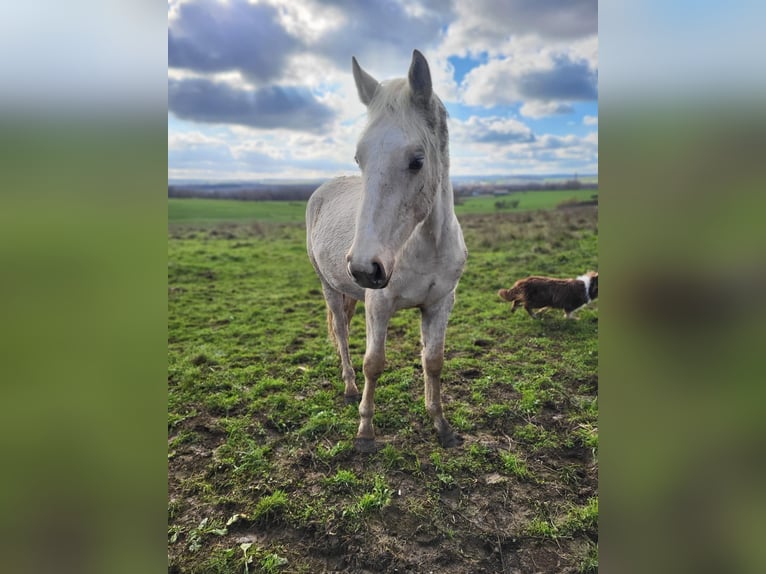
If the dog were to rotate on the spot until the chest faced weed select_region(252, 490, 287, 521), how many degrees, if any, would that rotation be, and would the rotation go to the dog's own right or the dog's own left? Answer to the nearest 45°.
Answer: approximately 90° to the dog's own right

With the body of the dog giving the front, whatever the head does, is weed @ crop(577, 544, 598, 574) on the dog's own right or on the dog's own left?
on the dog's own right

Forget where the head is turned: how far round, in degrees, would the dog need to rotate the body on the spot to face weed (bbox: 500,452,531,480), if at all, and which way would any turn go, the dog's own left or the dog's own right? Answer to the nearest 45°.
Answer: approximately 90° to the dog's own right

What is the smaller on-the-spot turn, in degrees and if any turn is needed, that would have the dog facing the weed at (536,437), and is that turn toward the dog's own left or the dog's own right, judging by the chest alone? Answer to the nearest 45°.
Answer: approximately 90° to the dog's own right

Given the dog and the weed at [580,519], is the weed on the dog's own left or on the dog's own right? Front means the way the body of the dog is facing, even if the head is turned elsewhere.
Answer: on the dog's own right

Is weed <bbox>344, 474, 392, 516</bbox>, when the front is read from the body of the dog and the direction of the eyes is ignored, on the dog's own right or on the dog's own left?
on the dog's own right

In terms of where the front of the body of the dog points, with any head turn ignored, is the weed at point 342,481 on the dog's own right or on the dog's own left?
on the dog's own right

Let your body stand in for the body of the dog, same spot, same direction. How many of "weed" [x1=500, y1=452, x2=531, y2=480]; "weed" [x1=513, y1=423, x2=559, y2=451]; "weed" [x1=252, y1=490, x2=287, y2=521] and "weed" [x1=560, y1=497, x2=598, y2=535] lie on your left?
0

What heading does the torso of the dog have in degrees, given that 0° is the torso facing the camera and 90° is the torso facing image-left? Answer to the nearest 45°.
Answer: approximately 270°
